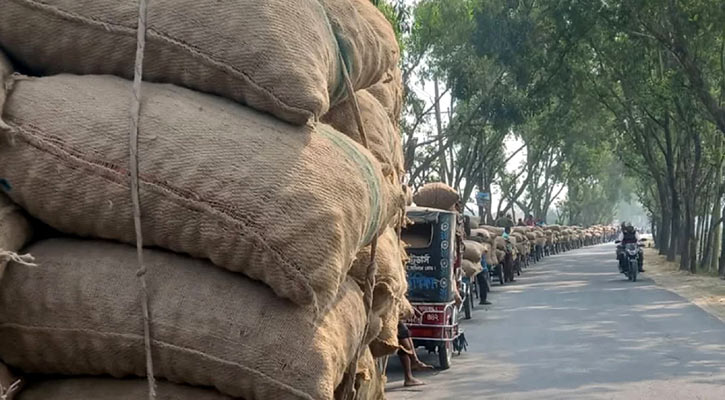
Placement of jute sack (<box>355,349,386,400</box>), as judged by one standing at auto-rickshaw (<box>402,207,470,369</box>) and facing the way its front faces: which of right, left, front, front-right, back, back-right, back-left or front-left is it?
back

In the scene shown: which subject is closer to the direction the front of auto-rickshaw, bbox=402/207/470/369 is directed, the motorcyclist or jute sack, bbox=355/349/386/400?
the motorcyclist

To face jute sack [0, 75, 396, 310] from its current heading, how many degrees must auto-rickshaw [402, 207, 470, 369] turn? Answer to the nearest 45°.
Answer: approximately 180°

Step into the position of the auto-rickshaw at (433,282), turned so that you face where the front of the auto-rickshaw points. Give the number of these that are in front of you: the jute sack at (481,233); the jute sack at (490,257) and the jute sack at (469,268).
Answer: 3

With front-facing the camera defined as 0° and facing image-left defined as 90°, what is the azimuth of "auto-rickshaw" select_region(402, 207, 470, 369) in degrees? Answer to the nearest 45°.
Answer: approximately 180°

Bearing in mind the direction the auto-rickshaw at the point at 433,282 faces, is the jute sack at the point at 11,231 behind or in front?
behind

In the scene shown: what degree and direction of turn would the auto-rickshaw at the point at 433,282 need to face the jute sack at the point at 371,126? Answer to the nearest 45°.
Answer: approximately 180°

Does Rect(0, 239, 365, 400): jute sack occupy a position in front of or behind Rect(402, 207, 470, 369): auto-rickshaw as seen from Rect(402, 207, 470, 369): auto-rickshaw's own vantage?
behind

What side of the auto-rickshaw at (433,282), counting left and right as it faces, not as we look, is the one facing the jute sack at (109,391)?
back
